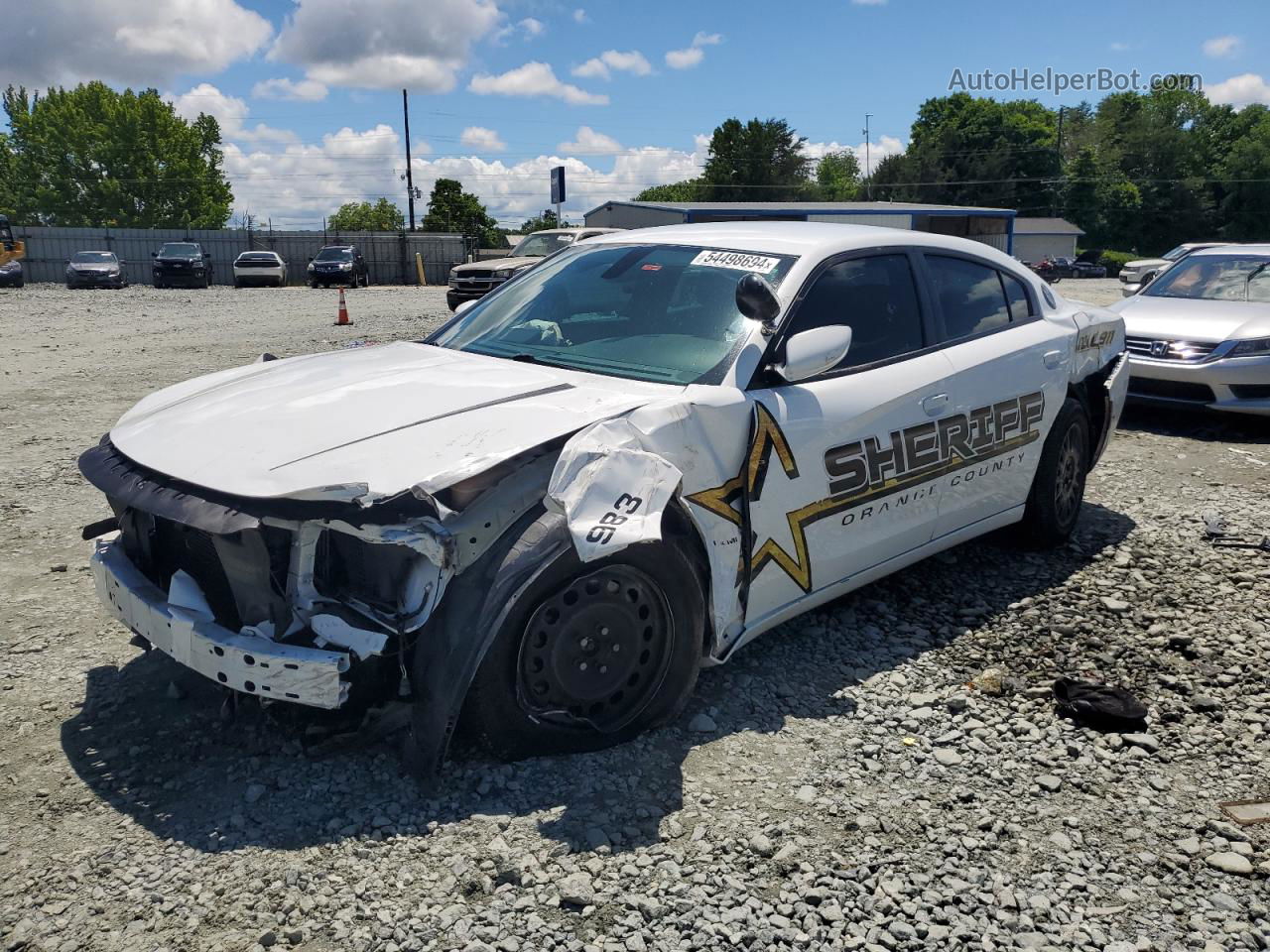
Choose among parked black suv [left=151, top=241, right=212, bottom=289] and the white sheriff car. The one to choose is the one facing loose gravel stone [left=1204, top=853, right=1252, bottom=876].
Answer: the parked black suv

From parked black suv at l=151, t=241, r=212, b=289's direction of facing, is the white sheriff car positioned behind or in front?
in front

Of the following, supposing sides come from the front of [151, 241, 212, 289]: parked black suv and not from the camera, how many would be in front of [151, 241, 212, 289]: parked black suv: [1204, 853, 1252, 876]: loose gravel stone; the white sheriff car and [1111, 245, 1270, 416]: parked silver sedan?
3

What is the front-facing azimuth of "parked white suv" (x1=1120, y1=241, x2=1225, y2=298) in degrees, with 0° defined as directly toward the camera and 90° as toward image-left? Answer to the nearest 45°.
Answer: approximately 45°

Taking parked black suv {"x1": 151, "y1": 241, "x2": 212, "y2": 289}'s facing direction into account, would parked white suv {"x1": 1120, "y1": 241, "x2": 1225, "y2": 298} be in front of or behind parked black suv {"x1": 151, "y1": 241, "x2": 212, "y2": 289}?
in front

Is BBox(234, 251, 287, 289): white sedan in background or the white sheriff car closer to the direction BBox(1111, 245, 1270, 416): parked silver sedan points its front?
the white sheriff car
